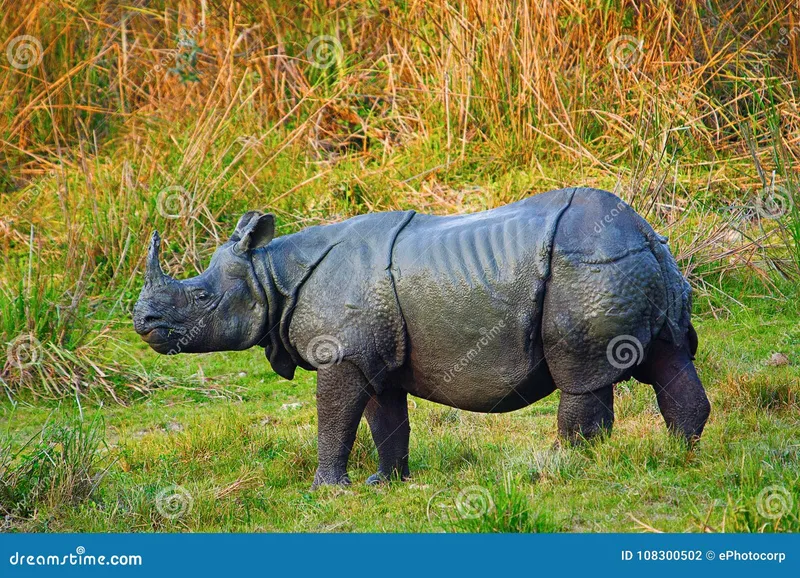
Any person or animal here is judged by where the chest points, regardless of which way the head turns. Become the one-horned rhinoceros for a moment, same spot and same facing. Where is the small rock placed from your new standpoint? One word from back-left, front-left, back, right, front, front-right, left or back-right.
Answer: back-right

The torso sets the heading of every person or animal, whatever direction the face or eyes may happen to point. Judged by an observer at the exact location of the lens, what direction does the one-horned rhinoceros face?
facing to the left of the viewer
